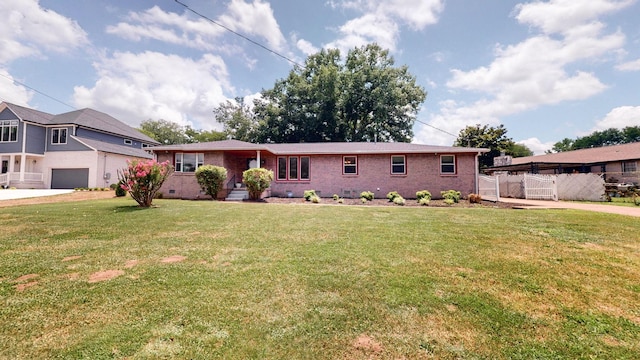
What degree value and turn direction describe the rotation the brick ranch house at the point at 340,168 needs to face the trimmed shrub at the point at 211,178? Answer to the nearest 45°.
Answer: approximately 90° to its right

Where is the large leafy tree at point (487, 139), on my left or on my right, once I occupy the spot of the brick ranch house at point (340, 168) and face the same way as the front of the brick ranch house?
on my left

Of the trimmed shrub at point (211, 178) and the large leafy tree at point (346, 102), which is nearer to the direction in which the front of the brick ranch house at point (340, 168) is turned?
the trimmed shrub

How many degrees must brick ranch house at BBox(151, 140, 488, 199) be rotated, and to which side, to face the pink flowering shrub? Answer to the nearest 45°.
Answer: approximately 45° to its right

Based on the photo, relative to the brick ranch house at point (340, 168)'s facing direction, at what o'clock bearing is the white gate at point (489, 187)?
The white gate is roughly at 9 o'clock from the brick ranch house.

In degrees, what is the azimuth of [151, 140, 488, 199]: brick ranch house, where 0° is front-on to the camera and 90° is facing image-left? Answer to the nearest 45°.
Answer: approximately 0°

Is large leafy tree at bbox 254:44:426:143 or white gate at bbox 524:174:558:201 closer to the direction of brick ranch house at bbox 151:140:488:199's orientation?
the white gate

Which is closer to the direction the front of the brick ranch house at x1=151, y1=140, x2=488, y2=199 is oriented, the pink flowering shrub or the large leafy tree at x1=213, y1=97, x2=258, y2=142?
the pink flowering shrub

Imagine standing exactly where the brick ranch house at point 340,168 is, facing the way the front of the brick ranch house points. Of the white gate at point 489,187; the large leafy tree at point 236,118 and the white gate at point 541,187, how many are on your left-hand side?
2

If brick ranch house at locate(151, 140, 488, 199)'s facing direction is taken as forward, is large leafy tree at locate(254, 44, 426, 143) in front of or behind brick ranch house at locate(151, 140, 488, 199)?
behind

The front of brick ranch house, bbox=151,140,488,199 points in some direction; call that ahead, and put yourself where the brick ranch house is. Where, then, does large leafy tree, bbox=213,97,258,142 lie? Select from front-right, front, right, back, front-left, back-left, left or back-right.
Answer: back-right
